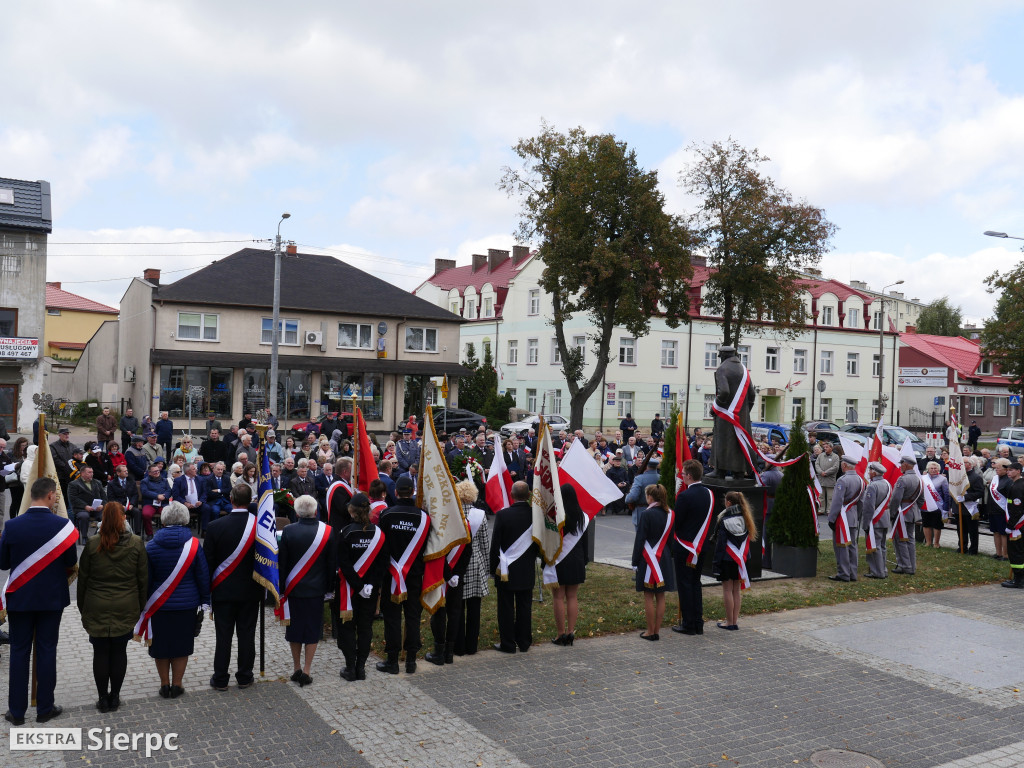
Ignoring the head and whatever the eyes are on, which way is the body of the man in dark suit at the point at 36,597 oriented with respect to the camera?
away from the camera

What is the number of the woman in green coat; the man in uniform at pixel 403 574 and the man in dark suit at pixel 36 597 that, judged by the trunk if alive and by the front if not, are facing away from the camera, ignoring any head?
3

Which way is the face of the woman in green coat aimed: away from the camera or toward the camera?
away from the camera

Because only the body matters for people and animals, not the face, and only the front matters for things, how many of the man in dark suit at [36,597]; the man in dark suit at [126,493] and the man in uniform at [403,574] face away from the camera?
2

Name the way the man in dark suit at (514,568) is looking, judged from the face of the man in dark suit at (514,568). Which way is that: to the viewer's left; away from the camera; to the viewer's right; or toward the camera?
away from the camera

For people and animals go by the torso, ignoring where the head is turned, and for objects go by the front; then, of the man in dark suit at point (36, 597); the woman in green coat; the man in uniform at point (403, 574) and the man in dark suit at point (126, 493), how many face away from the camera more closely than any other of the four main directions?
3

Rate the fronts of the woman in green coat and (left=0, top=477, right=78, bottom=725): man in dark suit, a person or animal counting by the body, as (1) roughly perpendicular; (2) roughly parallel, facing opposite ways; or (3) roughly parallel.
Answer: roughly parallel

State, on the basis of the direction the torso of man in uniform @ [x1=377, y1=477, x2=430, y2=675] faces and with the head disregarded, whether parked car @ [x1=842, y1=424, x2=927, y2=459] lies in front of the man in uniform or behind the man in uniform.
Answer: in front

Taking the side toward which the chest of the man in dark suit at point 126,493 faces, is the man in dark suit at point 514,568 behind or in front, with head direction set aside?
in front

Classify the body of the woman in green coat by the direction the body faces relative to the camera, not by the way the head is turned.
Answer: away from the camera

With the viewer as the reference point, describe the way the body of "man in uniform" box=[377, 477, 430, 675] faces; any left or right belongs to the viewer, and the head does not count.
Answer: facing away from the viewer

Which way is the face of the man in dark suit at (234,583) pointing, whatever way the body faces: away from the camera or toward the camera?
away from the camera

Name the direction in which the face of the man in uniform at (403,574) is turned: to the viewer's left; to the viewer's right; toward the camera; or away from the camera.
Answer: away from the camera

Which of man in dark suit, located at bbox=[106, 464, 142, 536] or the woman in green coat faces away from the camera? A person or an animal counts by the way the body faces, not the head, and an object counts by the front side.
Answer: the woman in green coat

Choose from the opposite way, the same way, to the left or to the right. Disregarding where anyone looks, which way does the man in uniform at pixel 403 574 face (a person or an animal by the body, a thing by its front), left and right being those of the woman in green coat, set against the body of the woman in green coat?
the same way

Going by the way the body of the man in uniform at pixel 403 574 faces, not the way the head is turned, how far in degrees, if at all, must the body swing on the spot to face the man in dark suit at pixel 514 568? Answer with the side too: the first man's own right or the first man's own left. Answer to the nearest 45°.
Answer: approximately 45° to the first man's own right
